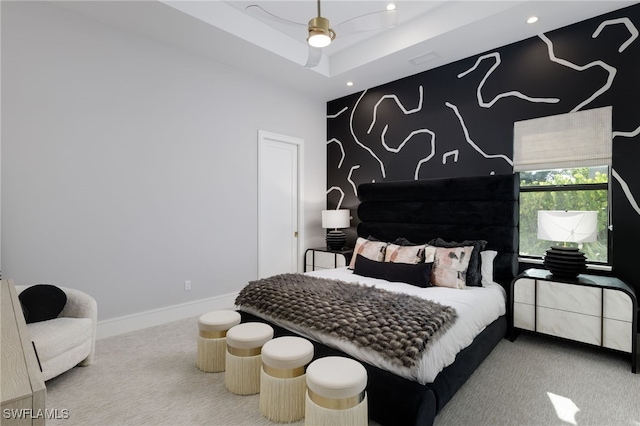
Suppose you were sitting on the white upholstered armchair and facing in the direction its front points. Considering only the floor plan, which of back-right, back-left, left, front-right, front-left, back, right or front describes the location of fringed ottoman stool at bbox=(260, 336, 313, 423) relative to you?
front

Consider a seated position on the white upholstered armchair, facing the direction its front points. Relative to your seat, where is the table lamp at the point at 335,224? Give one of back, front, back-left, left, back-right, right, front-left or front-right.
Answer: front-left

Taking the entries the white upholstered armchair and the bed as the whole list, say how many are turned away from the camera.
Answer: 0

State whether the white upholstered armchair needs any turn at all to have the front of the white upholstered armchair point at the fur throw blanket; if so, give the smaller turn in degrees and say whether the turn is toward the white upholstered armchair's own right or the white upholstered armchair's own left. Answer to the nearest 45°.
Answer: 0° — it already faces it

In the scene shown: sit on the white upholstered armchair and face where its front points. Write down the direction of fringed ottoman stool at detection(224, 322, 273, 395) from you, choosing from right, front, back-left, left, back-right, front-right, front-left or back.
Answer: front

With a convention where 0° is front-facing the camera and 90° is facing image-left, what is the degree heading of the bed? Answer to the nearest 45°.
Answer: approximately 45°

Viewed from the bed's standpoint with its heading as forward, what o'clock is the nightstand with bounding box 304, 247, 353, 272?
The nightstand is roughly at 3 o'clock from the bed.

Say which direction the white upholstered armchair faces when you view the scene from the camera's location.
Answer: facing the viewer and to the right of the viewer

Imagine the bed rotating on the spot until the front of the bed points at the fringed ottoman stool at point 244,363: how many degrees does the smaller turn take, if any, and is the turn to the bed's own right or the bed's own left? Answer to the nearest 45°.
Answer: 0° — it already faces it

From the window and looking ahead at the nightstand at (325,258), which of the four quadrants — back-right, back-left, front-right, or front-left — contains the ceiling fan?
front-left

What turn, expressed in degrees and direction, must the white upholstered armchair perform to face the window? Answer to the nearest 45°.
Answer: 0° — it already faces it

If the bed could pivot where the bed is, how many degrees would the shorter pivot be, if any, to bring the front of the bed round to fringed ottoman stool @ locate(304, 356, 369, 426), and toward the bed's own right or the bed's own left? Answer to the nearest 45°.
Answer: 0° — it already faces it

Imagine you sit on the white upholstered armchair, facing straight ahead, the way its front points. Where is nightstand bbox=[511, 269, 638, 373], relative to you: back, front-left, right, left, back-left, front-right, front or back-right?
front

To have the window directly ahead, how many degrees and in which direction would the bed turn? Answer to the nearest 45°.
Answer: approximately 135° to its left
